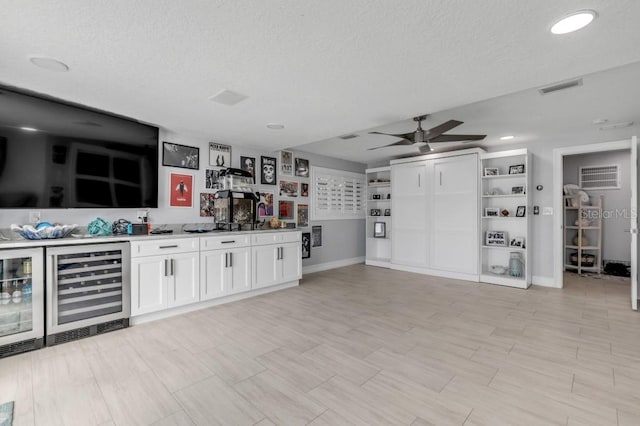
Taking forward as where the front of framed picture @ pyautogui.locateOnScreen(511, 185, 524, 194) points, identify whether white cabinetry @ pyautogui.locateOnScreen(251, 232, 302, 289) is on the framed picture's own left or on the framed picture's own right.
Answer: on the framed picture's own right

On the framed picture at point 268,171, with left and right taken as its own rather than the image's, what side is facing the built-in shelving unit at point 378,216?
left

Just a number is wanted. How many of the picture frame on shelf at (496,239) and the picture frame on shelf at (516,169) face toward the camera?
2

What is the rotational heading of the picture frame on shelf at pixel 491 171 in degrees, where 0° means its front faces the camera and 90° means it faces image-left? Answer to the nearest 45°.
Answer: approximately 0°

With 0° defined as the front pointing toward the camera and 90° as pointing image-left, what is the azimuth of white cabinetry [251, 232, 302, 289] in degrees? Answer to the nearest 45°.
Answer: approximately 315°

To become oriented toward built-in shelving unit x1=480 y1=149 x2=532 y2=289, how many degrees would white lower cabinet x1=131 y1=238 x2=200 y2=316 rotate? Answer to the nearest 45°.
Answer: approximately 45° to its left

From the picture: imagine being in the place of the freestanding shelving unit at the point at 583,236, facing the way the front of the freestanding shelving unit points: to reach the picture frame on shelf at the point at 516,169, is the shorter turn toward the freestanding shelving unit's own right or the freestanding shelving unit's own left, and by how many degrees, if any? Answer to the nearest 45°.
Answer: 0° — it already faces it

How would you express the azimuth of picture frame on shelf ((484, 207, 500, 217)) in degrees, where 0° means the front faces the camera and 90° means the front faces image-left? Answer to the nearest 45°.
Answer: approximately 0°
